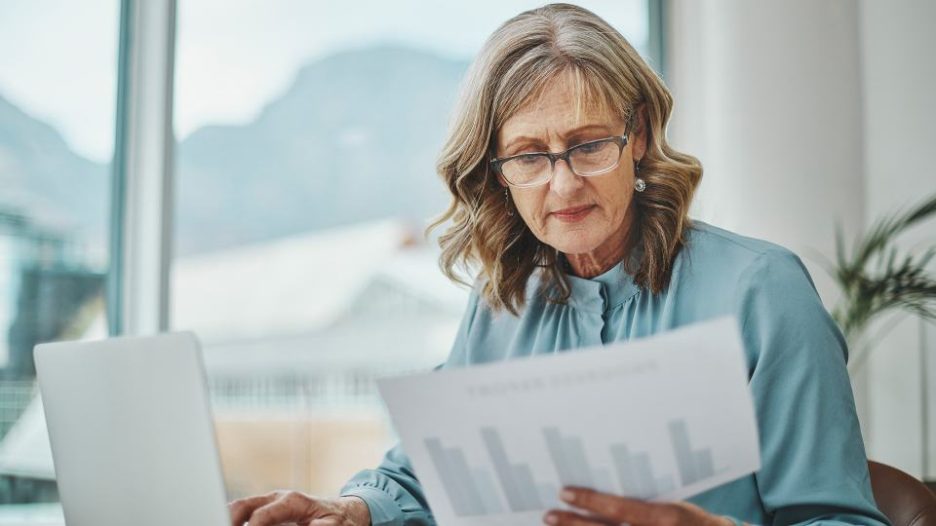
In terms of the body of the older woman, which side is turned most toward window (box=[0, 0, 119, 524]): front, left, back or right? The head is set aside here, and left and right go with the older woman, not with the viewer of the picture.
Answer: right

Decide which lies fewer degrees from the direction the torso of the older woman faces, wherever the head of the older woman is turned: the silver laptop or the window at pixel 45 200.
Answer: the silver laptop

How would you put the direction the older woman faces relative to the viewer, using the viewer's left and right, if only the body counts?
facing the viewer and to the left of the viewer

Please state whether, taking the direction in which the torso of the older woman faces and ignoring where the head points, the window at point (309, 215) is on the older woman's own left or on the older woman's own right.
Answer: on the older woman's own right

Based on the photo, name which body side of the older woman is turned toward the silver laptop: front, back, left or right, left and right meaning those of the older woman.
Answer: front

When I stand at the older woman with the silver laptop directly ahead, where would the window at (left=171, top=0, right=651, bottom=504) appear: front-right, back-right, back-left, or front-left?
back-right

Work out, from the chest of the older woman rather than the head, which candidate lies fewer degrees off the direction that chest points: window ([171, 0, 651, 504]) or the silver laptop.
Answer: the silver laptop
